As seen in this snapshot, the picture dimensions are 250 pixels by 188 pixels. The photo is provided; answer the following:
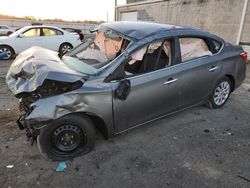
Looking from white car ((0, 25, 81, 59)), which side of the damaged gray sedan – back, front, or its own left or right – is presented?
right

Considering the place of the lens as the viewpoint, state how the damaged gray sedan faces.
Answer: facing the viewer and to the left of the viewer
